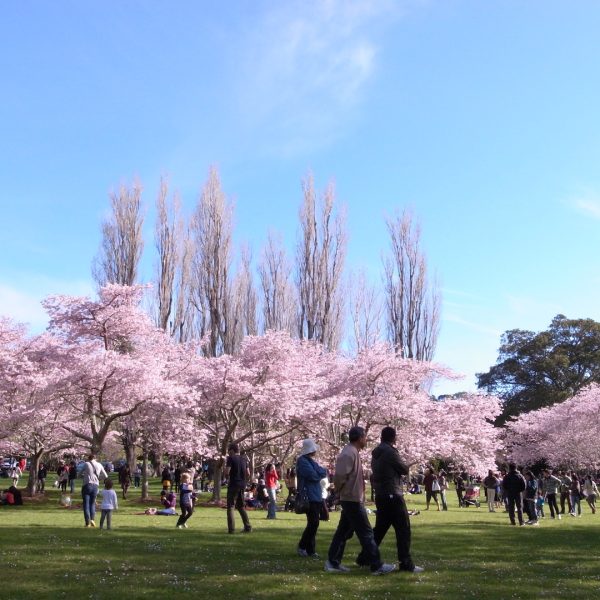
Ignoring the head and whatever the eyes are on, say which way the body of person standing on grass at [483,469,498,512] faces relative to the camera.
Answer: away from the camera

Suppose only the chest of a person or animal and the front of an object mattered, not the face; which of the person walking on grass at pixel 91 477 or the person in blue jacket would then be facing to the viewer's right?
the person in blue jacket

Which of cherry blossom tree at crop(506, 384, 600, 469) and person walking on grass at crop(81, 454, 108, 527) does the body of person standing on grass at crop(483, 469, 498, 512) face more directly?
the cherry blossom tree

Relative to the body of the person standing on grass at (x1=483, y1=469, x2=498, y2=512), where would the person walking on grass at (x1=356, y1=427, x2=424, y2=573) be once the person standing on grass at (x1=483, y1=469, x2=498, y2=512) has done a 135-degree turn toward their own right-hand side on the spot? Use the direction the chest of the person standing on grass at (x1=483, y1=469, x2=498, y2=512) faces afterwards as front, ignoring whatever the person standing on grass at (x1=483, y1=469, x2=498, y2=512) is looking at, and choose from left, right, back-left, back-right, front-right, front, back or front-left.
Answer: front-right
